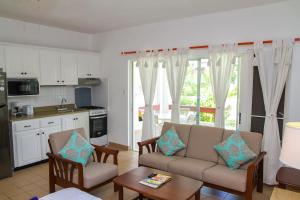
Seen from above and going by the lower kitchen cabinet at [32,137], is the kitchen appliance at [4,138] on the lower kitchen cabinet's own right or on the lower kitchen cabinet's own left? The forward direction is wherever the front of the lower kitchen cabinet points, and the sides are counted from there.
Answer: on the lower kitchen cabinet's own right

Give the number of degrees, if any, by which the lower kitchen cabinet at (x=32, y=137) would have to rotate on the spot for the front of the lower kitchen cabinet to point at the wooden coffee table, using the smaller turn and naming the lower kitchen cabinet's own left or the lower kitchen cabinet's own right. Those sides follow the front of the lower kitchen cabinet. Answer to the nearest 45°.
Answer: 0° — it already faces it

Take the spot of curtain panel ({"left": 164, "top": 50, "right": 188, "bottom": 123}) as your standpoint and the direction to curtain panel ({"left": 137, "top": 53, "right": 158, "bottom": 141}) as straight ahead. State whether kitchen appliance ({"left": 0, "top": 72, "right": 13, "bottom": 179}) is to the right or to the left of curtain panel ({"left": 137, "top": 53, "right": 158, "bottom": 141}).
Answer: left

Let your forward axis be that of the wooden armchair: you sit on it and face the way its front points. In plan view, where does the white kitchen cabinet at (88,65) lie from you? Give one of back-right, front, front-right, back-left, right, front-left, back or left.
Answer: back-left

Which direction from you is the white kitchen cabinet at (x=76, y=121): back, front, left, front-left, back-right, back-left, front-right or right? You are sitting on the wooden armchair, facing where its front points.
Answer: back-left
